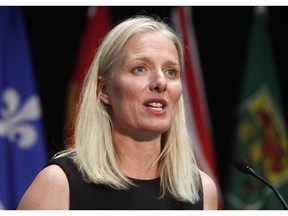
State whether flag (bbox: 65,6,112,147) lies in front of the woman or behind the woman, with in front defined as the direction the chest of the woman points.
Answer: behind

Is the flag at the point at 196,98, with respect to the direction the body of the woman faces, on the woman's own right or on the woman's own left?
on the woman's own left

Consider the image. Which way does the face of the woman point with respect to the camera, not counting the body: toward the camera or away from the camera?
toward the camera

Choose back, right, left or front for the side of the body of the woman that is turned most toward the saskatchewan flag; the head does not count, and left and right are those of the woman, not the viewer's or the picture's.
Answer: left

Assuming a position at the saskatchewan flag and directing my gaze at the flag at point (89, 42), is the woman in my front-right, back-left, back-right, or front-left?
front-left

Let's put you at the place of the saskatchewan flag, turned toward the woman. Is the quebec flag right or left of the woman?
right
